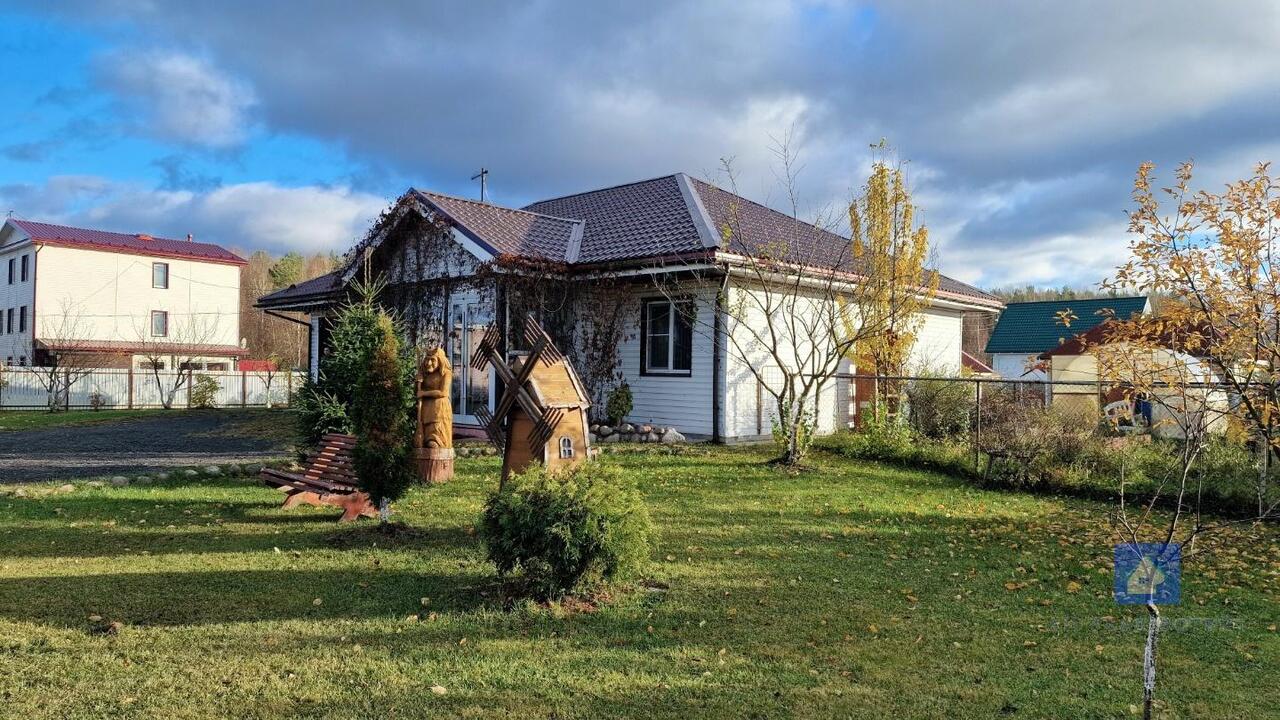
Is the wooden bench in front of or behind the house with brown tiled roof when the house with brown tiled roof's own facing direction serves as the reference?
in front

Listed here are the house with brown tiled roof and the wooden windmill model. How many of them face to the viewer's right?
0

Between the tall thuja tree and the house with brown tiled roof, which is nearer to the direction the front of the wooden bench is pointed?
the tall thuja tree

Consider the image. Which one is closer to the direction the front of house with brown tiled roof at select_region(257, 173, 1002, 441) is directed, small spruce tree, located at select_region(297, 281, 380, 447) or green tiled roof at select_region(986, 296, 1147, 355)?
the small spruce tree

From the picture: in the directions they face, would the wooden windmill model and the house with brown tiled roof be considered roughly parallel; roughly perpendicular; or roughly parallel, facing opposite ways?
roughly parallel

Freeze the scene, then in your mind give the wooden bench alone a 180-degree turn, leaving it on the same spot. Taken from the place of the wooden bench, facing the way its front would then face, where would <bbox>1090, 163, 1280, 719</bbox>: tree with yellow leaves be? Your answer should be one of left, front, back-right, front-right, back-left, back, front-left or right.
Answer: right

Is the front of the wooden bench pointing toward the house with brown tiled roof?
no

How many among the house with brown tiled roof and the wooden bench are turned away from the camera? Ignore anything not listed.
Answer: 0

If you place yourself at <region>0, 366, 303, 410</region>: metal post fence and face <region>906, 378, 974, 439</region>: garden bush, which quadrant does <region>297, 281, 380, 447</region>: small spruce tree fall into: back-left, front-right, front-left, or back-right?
front-right

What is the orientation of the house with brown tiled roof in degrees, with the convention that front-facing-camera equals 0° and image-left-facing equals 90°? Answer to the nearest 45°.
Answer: approximately 45°

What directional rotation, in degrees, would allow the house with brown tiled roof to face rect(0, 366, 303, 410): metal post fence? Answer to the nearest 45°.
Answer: approximately 90° to its right

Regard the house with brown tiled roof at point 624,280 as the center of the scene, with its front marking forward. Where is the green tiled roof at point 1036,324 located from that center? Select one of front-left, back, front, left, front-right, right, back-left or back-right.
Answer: back

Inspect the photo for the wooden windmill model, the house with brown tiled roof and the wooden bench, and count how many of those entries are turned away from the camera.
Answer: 0

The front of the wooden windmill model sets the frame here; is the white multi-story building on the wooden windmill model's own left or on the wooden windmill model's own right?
on the wooden windmill model's own right

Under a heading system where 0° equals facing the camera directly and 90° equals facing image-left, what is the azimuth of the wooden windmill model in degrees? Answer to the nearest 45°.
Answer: approximately 45°

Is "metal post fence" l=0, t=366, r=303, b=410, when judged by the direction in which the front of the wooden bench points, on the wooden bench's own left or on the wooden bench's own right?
on the wooden bench's own right

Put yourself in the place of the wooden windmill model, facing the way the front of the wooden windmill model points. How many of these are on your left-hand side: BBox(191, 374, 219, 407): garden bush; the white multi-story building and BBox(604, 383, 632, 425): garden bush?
0
